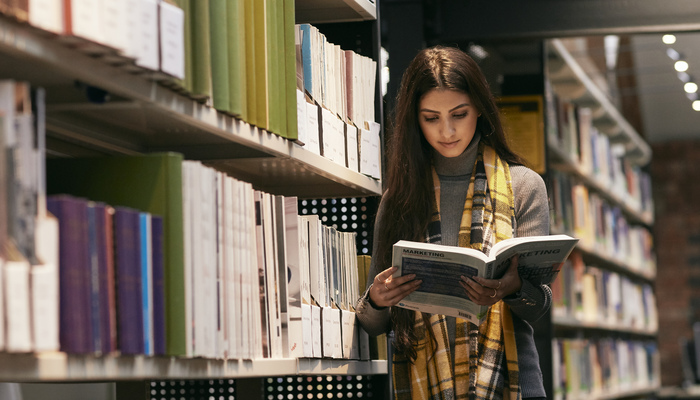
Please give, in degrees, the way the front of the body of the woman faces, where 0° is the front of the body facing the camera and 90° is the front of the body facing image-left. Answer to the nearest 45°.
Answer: approximately 0°

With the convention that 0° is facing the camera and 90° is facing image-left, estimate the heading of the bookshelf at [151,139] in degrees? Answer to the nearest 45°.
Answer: approximately 315°

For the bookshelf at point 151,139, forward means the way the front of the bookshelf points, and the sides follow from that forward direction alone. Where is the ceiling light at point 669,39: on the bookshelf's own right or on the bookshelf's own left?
on the bookshelf's own left

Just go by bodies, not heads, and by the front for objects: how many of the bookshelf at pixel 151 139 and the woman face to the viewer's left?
0
